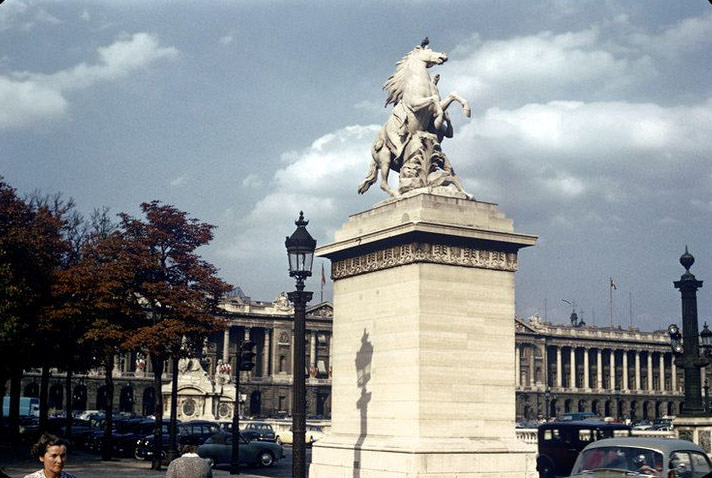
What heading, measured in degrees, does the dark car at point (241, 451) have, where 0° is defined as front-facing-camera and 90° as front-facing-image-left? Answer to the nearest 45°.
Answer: approximately 270°

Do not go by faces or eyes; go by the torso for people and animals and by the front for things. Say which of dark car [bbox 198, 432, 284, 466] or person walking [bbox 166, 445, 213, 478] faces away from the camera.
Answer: the person walking

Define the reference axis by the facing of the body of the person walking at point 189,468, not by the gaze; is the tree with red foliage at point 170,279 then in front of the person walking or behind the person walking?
in front

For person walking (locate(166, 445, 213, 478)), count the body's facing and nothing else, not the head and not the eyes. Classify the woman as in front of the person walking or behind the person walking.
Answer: behind

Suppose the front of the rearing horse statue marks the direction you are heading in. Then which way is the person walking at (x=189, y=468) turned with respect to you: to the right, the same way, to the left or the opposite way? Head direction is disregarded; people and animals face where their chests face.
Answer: to the left

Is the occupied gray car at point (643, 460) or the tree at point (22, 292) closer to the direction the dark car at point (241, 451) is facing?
the occupied gray car

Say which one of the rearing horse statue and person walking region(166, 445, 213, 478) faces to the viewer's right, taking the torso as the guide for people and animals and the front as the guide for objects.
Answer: the rearing horse statue

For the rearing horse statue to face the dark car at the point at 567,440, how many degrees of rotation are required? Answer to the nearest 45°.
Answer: approximately 90° to its left

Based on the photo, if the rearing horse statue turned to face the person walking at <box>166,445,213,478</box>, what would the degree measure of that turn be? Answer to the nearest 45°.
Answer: approximately 90° to its right

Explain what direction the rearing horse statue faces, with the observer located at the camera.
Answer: facing to the right of the viewer

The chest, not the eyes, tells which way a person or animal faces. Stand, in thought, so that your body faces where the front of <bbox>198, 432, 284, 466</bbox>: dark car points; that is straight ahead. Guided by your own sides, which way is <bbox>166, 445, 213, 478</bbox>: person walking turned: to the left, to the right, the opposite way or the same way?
to the left

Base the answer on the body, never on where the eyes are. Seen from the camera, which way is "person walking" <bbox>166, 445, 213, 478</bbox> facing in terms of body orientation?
away from the camera
